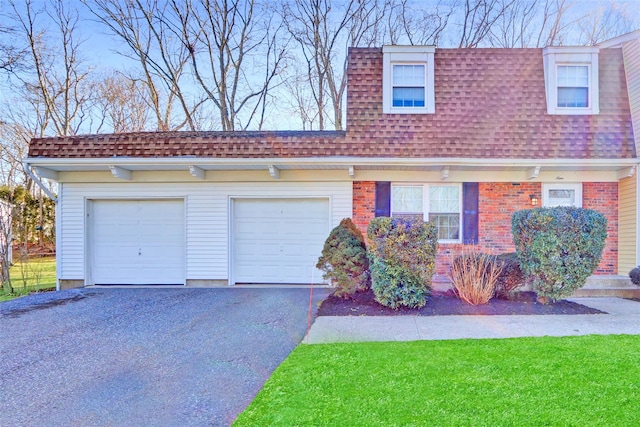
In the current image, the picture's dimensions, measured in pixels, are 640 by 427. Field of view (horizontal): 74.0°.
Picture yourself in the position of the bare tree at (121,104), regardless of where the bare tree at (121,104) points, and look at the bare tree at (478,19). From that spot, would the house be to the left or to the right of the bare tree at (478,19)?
right

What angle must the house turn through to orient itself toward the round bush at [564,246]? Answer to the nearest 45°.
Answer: approximately 45° to its left

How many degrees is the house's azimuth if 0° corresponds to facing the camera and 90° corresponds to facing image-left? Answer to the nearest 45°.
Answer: approximately 0°

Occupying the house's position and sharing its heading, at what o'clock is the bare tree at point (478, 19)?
The bare tree is roughly at 7 o'clock from the house.

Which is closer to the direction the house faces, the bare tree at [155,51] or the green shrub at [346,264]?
the green shrub

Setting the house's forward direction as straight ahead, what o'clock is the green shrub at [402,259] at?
The green shrub is roughly at 12 o'clock from the house.

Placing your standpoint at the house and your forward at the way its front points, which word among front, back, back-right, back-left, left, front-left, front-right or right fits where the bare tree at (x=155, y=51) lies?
back-right

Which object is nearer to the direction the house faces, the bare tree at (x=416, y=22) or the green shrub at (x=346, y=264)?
the green shrub

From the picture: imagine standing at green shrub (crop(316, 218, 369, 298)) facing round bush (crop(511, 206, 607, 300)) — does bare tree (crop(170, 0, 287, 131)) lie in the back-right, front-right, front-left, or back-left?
back-left

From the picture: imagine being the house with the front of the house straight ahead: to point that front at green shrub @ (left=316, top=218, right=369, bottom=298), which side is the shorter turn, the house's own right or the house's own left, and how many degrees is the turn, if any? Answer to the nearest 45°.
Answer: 0° — it already faces it

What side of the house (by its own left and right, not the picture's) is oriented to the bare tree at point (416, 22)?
back
